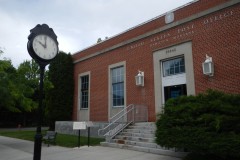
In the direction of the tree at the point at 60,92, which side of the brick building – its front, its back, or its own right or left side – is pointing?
right

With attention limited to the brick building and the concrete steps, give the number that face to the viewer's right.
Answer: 0

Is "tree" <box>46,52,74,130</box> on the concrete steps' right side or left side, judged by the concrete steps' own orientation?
on its right

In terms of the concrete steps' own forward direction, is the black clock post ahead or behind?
ahead

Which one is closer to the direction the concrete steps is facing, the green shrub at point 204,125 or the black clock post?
the black clock post

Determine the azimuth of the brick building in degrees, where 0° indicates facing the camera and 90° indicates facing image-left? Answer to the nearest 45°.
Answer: approximately 45°

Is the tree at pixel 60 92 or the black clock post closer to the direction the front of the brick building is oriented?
the black clock post

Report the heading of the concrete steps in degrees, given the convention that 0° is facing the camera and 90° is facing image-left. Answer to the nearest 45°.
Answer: approximately 45°

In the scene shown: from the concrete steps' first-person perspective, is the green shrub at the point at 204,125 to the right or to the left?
on its left
